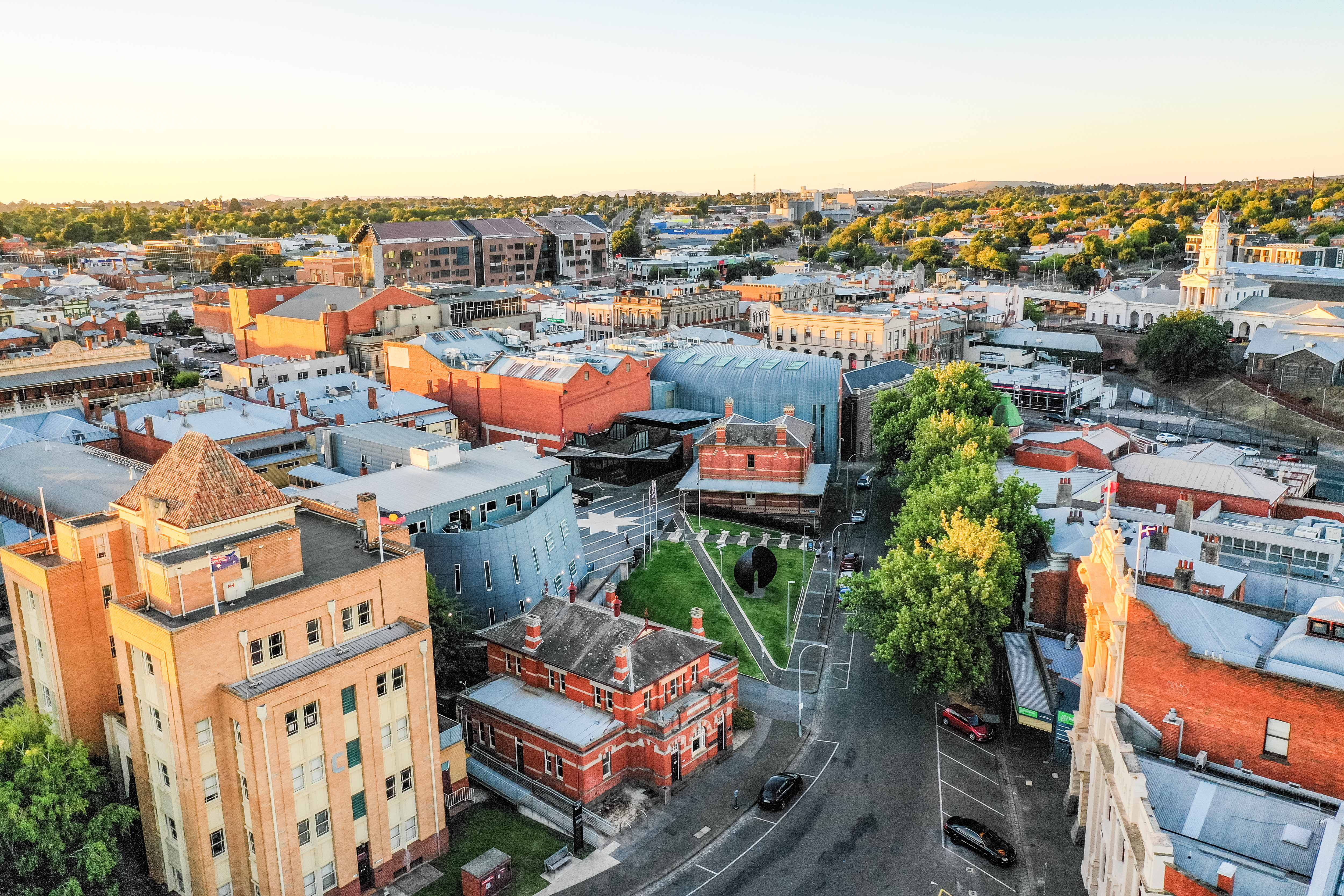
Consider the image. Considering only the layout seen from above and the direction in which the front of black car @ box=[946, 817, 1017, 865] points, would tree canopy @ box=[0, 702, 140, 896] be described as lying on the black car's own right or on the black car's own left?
on the black car's own right

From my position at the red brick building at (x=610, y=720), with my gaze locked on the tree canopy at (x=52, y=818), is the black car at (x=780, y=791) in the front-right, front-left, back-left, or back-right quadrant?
back-left

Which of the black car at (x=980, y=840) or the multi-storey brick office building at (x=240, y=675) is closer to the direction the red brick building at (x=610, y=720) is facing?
the black car

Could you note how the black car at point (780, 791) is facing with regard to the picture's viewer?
facing away from the viewer and to the right of the viewer

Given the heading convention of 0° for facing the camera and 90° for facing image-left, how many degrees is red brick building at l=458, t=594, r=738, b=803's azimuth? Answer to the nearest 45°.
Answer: approximately 315°

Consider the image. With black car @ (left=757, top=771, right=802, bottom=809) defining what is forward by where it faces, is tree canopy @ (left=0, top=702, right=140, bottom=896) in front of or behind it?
behind

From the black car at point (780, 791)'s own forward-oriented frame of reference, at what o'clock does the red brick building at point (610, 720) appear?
The red brick building is roughly at 8 o'clock from the black car.

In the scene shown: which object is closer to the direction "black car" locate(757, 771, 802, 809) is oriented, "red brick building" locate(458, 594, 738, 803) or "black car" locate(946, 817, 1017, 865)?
the black car

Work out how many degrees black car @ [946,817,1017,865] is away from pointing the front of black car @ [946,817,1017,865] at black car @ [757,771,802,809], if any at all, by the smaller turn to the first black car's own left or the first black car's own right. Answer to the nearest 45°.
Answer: approximately 135° to the first black car's own right

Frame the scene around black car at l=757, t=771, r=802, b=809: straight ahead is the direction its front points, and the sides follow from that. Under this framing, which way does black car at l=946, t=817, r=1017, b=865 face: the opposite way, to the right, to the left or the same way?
to the right

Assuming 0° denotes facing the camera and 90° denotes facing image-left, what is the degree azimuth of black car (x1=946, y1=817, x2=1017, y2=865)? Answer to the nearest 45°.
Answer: approximately 315°

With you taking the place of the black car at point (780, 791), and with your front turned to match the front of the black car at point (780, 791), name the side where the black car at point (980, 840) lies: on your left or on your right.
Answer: on your right

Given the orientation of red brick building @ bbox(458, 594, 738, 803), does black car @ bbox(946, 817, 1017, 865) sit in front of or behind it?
in front

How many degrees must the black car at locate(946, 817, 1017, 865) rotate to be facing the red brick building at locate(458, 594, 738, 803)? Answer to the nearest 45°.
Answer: approximately 135° to its right
